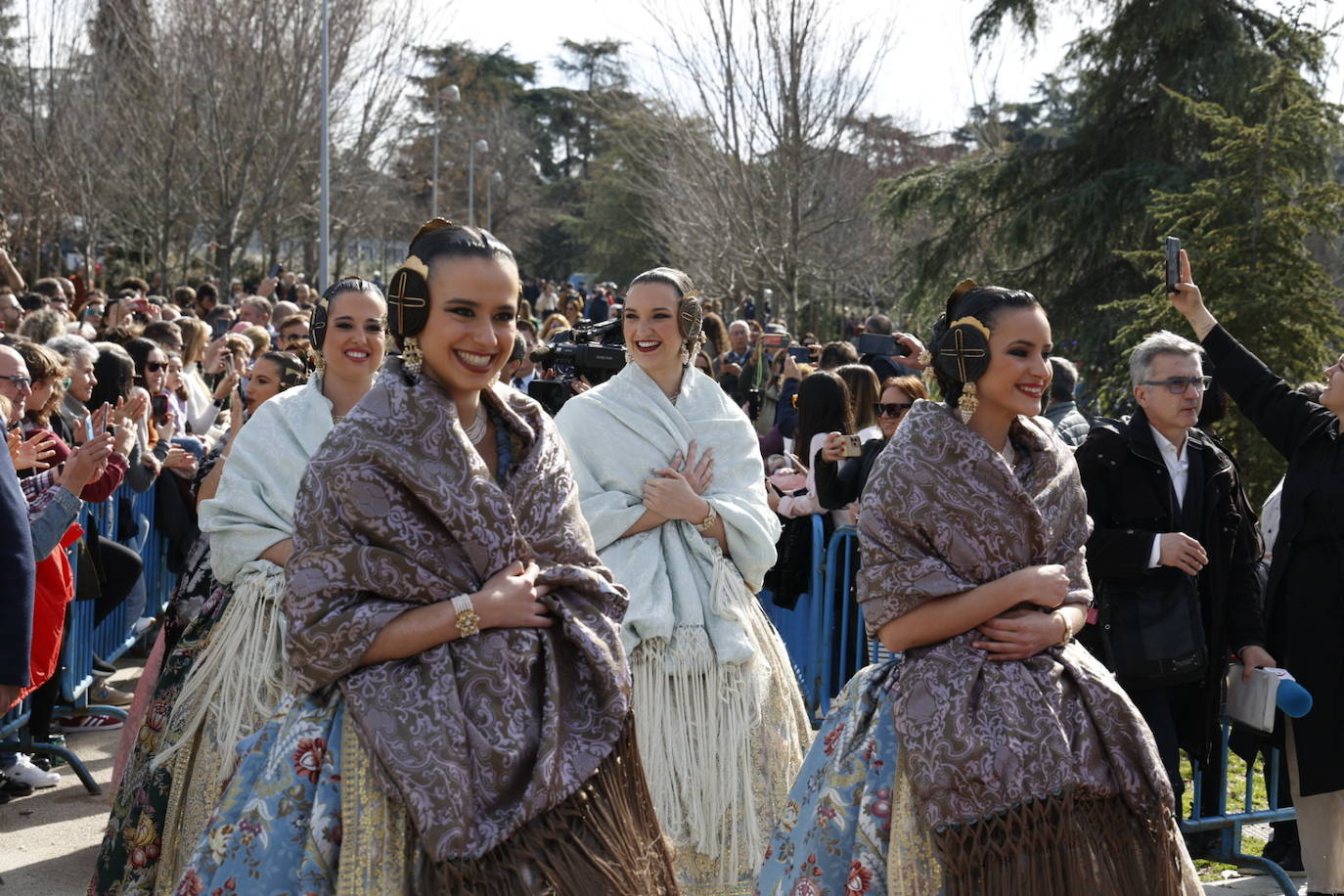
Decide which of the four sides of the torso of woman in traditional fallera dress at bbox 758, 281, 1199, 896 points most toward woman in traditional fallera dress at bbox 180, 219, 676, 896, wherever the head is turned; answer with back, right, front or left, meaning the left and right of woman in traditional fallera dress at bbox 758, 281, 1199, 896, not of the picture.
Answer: right

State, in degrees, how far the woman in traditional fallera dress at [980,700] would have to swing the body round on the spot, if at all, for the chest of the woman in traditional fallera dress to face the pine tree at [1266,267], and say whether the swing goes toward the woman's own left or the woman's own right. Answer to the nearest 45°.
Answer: approximately 135° to the woman's own left

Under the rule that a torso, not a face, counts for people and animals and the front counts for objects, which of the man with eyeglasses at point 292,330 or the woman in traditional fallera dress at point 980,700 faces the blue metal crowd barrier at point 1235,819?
the man with eyeglasses

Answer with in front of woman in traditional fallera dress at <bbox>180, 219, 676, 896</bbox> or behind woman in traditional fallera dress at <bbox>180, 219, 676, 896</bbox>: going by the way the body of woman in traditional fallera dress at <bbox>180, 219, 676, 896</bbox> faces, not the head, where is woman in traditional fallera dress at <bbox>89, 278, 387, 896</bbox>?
behind

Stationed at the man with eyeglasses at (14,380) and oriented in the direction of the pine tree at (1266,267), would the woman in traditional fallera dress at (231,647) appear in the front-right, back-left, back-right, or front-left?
front-right

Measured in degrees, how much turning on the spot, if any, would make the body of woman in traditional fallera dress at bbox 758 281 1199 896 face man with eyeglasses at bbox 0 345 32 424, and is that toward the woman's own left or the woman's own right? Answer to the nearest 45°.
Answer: approximately 135° to the woman's own right

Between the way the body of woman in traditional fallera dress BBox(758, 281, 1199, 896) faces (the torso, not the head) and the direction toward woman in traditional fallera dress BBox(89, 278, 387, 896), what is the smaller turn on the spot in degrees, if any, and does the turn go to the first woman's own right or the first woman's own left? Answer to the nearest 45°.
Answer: approximately 135° to the first woman's own right

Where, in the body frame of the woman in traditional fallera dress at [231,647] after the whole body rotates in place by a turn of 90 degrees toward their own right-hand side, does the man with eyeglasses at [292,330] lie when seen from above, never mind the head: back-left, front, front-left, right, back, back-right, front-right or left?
back-right

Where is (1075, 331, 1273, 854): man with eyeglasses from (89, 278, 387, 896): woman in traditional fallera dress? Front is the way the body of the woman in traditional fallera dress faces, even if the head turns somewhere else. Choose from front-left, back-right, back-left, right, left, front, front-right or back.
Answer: front-left

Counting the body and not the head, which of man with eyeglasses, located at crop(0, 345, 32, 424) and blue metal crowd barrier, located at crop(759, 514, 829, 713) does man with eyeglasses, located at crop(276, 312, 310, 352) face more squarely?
the blue metal crowd barrier

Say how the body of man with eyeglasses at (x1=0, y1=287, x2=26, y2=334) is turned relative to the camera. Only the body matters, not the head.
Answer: to the viewer's right

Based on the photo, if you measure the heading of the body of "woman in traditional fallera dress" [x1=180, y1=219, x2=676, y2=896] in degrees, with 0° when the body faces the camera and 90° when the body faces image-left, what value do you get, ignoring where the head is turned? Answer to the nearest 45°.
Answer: approximately 315°

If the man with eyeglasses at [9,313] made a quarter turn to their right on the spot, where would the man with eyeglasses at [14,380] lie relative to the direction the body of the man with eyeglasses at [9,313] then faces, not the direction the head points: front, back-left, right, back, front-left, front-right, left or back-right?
front

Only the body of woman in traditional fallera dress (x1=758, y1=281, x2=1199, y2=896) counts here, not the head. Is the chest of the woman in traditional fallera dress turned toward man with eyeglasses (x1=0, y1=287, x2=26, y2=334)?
no

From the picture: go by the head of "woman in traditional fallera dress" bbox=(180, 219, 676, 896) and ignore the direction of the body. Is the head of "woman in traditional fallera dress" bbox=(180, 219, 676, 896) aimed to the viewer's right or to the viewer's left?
to the viewer's right

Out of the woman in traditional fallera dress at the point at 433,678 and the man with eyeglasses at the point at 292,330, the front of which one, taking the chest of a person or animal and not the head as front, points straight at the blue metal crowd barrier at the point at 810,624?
the man with eyeglasses

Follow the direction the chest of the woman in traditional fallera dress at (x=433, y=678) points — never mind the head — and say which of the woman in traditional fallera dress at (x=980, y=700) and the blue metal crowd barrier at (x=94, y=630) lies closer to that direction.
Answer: the woman in traditional fallera dress

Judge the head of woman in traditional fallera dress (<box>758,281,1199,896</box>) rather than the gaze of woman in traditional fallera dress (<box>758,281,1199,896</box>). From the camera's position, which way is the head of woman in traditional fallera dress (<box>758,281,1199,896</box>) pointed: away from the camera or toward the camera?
toward the camera
